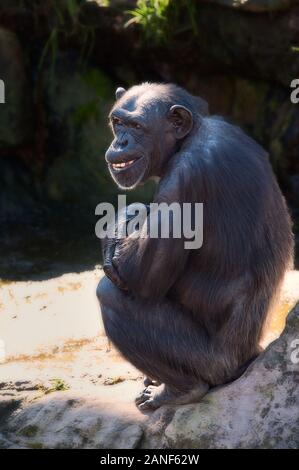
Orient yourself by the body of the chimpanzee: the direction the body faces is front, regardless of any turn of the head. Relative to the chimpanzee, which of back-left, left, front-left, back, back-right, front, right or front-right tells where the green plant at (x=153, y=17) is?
right

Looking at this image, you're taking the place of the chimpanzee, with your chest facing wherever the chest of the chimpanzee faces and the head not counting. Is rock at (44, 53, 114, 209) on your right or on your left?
on your right

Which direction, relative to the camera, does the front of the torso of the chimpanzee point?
to the viewer's left

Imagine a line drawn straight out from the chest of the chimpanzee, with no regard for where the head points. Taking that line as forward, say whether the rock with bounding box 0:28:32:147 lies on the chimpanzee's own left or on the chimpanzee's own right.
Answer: on the chimpanzee's own right

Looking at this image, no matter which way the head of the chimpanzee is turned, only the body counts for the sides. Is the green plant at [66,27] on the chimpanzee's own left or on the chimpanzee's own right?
on the chimpanzee's own right

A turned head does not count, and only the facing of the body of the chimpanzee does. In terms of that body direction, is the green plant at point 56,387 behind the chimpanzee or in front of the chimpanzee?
in front
